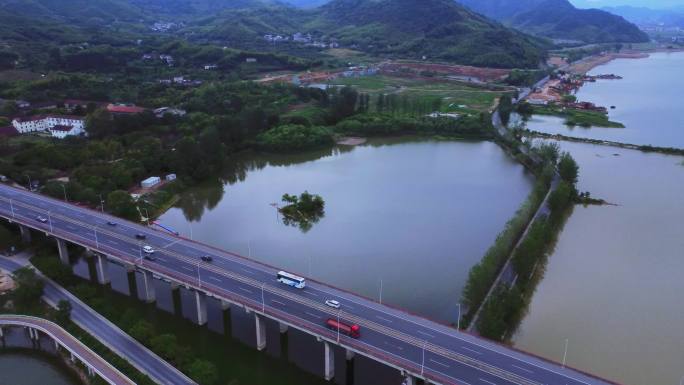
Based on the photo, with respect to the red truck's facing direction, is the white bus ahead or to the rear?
to the rear

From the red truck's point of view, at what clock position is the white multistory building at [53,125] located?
The white multistory building is roughly at 6 o'clock from the red truck.

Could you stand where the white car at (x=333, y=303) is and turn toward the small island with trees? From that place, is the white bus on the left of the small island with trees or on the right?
left

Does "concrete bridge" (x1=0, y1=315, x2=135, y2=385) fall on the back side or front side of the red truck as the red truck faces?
on the back side

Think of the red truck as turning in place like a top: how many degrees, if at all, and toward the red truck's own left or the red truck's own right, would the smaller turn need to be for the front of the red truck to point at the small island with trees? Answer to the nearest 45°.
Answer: approximately 135° to the red truck's own left

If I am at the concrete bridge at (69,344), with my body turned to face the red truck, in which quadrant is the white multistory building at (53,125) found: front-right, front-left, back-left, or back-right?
back-left

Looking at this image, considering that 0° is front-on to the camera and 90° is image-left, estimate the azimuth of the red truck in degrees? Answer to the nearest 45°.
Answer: approximately 315°
